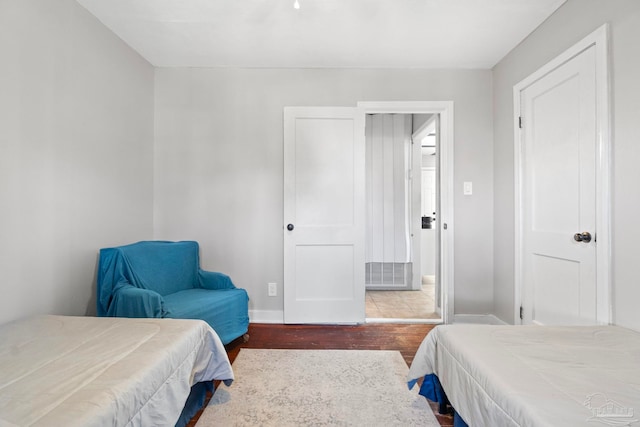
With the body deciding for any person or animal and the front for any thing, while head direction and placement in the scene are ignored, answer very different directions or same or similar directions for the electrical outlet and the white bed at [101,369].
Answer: very different directions

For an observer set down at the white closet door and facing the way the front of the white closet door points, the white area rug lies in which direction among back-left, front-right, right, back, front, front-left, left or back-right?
front

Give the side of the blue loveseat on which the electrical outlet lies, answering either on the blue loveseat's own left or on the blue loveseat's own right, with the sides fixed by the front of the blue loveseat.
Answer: on the blue loveseat's own left

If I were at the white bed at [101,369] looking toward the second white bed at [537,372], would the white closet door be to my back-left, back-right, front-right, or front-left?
front-left

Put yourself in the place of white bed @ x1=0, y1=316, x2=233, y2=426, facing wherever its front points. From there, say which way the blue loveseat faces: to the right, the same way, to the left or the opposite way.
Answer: to the right

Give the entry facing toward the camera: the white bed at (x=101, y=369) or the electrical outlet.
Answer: the electrical outlet

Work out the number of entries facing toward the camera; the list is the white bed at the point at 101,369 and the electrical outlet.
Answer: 1

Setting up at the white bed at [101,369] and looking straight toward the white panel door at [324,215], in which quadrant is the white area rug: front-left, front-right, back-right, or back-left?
front-right

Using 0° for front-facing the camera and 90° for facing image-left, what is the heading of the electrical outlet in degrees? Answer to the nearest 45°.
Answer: approximately 0°

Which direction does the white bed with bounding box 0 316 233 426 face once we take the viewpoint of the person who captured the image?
facing away from the viewer and to the right of the viewer

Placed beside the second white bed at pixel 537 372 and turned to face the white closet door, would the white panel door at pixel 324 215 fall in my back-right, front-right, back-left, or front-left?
front-left

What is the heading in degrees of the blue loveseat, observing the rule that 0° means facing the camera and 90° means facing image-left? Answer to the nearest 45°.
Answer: approximately 315°

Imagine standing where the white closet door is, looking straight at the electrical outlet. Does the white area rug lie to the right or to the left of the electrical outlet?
left

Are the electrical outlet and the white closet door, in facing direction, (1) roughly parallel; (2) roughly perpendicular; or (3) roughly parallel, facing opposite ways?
roughly perpendicular

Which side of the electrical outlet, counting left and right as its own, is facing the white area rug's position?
front

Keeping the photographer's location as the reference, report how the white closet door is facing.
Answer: facing the viewer and to the left of the viewer
